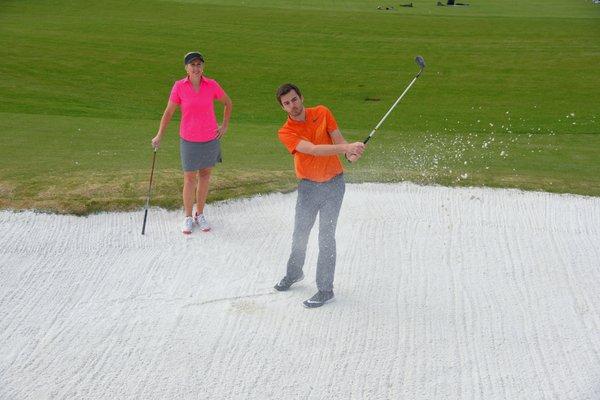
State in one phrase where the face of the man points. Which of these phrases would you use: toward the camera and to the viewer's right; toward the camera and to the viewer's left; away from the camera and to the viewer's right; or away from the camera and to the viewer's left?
toward the camera and to the viewer's right

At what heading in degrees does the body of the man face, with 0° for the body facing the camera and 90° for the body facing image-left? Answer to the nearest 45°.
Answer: approximately 0°

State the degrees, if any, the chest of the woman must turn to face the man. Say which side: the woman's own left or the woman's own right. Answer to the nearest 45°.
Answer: approximately 45° to the woman's own left

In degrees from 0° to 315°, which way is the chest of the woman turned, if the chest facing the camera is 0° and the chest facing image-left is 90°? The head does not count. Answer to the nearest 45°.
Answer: approximately 0°

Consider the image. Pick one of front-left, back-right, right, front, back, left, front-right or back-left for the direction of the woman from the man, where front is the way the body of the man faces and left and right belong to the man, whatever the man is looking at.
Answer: back-right

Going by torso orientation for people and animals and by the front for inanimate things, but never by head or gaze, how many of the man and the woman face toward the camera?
2
